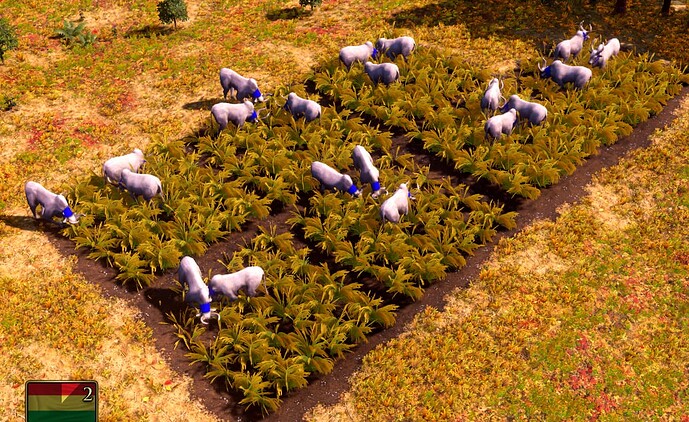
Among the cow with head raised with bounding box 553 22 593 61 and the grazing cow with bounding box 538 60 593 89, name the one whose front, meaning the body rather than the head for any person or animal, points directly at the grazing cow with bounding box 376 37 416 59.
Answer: the grazing cow with bounding box 538 60 593 89

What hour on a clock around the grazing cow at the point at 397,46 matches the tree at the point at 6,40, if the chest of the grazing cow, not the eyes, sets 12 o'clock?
The tree is roughly at 12 o'clock from the grazing cow.

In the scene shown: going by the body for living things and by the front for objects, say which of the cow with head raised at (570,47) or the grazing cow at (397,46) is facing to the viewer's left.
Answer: the grazing cow at (397,46)

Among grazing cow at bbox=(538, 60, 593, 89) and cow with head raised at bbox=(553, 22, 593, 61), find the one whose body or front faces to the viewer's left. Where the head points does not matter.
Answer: grazing cow at bbox=(538, 60, 593, 89)

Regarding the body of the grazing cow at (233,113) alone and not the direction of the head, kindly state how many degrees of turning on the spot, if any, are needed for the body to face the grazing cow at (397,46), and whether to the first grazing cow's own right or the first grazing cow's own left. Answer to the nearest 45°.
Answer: approximately 45° to the first grazing cow's own left

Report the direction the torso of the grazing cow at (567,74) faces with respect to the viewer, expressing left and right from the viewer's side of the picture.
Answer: facing to the left of the viewer

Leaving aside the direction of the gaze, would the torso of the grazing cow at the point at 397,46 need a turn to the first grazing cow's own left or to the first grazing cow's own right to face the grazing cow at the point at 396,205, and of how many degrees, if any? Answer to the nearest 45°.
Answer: approximately 90° to the first grazing cow's own left

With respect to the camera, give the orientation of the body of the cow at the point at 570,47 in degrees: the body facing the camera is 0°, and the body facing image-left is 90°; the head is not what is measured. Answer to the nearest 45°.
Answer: approximately 225°

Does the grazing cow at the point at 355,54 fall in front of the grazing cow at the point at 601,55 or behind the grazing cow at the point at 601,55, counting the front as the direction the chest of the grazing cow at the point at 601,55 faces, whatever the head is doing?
in front

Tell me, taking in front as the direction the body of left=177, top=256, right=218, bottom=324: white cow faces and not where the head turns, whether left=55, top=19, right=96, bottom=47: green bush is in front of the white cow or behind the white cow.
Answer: behind

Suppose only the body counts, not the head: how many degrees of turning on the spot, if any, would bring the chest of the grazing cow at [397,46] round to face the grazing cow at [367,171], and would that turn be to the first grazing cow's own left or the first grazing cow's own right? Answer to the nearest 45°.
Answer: approximately 90° to the first grazing cow's own left

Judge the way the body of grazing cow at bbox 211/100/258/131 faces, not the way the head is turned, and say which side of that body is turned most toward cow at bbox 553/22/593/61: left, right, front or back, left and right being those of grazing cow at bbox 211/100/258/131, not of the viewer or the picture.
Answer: front
